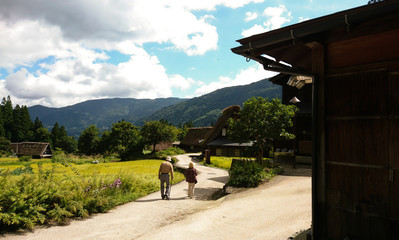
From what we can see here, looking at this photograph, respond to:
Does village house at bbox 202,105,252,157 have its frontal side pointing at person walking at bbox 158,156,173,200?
yes

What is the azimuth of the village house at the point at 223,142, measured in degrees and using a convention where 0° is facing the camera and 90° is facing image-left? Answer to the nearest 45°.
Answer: approximately 0°
